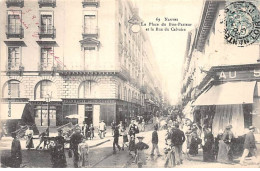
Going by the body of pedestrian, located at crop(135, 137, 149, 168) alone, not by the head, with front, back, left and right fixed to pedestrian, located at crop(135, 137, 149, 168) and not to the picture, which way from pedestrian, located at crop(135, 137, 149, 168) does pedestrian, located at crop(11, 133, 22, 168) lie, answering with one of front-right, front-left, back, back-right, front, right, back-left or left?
right

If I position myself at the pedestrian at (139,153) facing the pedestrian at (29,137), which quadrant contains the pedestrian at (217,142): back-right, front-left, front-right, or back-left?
back-right

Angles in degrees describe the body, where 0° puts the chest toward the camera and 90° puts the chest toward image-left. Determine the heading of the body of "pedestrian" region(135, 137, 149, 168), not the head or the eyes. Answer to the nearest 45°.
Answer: approximately 0°
